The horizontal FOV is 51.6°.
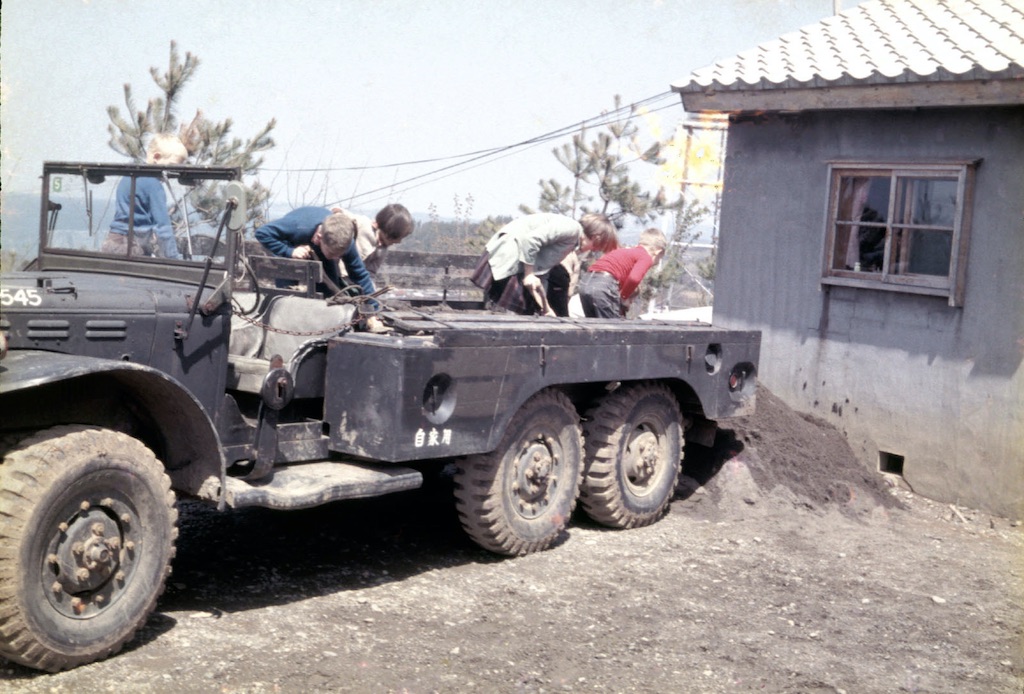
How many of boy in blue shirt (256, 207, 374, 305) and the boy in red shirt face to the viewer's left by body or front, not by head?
0

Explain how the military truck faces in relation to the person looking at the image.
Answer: facing the viewer and to the left of the viewer

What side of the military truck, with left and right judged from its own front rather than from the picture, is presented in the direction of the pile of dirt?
back

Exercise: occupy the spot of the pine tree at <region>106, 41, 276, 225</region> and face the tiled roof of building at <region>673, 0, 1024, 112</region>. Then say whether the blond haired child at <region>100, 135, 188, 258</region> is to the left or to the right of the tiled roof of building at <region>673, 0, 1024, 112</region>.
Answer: right

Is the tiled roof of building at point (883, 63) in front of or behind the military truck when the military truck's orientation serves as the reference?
behind

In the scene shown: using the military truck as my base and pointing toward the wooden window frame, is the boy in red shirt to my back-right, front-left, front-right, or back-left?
front-left

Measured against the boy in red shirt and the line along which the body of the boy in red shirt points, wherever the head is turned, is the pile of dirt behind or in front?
in front

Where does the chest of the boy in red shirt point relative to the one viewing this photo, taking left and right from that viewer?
facing away from the viewer and to the right of the viewer

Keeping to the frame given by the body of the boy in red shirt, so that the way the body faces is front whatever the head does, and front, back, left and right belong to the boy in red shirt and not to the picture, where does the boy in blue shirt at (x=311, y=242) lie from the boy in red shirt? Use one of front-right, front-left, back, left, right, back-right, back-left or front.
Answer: back

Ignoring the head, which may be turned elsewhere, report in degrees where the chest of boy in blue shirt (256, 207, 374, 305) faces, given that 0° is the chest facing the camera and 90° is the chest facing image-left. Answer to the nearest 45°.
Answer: approximately 315°

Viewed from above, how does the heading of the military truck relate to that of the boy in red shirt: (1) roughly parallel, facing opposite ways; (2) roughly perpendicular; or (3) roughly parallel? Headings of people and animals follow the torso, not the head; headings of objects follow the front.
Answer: roughly parallel, facing opposite ways

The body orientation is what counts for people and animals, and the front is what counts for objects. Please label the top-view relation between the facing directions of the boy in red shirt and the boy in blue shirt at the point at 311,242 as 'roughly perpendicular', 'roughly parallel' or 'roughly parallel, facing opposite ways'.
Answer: roughly perpendicular

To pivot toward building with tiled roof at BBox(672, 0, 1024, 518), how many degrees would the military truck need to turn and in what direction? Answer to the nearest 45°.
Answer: approximately 180°
